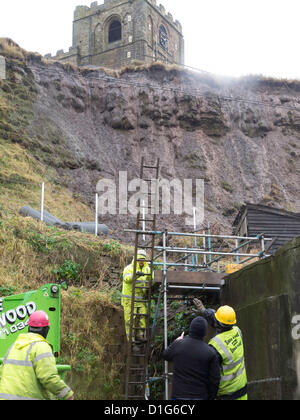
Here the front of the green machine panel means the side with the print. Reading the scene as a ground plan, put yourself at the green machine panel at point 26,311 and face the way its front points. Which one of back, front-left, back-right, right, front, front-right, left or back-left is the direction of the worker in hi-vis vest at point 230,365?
front-left

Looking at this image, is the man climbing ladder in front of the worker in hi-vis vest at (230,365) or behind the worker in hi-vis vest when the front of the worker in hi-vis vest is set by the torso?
in front

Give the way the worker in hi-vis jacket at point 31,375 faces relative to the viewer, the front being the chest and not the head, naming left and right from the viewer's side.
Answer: facing away from the viewer and to the right of the viewer

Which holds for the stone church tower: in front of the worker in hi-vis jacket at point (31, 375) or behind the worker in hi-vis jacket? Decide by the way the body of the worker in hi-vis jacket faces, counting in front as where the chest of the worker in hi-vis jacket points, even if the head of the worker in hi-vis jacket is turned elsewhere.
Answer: in front

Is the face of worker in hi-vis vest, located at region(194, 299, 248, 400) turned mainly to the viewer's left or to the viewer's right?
to the viewer's left

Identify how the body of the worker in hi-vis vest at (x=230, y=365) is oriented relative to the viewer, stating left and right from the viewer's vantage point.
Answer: facing away from the viewer and to the left of the viewer

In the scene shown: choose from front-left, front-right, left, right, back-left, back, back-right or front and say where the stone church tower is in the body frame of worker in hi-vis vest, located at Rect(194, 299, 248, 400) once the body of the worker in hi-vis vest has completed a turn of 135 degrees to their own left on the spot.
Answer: back
